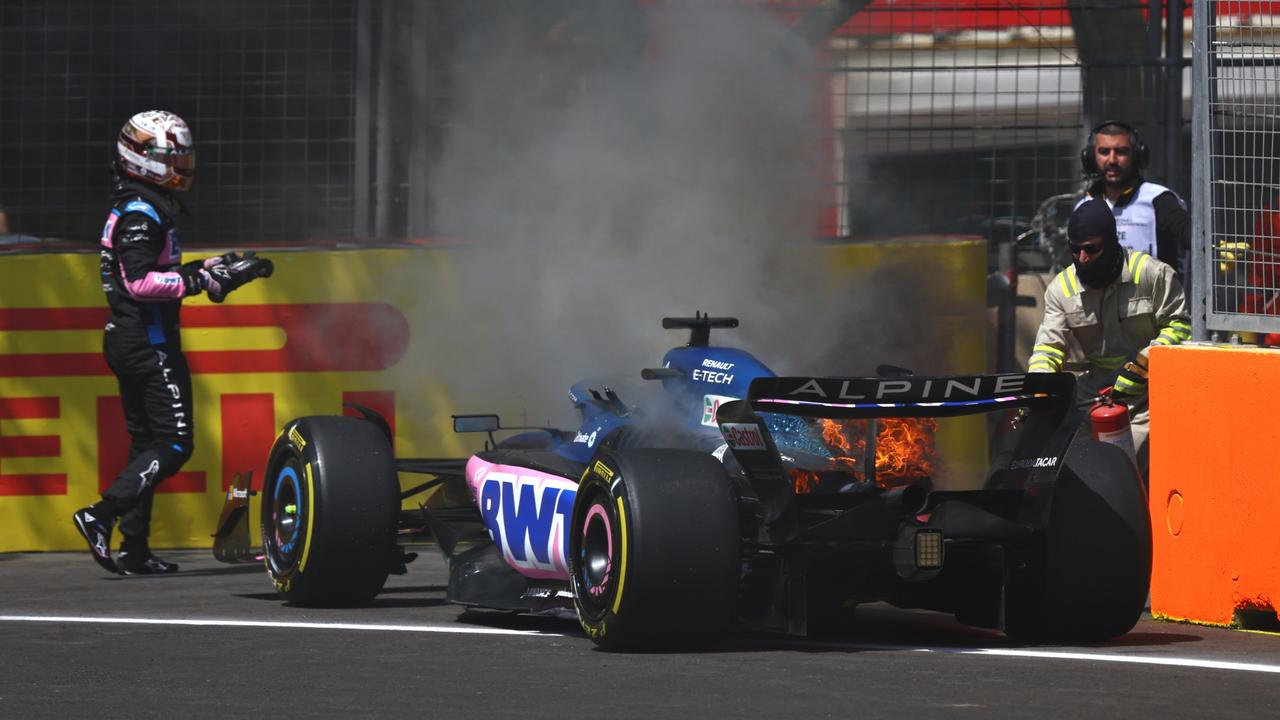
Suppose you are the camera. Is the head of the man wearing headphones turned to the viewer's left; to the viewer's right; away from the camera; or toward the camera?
toward the camera

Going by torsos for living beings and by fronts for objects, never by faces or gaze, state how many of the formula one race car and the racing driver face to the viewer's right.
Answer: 1

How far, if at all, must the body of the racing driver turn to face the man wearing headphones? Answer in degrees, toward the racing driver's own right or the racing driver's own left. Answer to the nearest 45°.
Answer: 0° — they already face them

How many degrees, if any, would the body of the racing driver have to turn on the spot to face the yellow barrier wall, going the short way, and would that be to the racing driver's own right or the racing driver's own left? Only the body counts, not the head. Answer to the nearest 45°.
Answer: approximately 45° to the racing driver's own left

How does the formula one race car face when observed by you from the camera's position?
facing away from the viewer and to the left of the viewer

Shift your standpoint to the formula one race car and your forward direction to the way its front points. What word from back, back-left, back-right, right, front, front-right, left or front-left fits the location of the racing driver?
front

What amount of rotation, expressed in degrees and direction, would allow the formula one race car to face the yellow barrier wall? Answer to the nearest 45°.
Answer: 0° — it already faces it

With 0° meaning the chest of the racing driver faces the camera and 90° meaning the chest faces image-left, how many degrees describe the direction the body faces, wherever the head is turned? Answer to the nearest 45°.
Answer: approximately 270°

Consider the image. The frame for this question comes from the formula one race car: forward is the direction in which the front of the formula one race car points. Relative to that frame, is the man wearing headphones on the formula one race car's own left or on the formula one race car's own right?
on the formula one race car's own right
